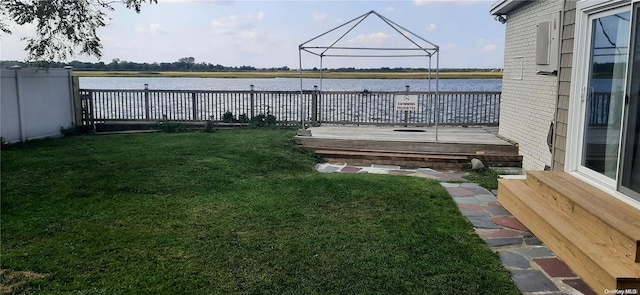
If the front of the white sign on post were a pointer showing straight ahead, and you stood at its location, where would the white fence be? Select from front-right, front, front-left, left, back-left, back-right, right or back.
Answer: right

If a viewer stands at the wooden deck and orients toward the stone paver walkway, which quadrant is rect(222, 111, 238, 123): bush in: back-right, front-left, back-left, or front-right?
back-right

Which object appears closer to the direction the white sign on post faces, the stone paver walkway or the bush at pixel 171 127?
the stone paver walkway

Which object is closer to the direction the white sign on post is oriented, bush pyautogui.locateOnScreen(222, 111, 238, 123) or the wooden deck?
the wooden deck

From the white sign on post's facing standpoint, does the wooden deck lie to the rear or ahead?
ahead

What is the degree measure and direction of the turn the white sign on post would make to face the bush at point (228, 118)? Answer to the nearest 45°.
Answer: approximately 90° to its right

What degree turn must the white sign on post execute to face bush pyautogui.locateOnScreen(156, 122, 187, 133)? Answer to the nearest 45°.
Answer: approximately 90° to its right

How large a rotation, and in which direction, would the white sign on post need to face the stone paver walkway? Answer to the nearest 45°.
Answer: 0° — it already faces it

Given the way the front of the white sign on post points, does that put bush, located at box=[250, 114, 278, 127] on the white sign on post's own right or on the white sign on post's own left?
on the white sign on post's own right

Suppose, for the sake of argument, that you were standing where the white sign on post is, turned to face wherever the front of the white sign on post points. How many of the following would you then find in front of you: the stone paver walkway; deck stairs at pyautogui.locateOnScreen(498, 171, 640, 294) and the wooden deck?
3

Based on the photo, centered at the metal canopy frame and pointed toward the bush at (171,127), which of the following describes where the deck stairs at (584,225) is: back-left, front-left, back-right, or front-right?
back-left

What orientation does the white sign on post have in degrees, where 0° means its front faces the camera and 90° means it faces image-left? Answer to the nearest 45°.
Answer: approximately 0°
